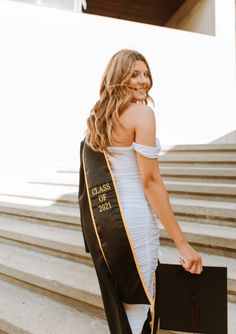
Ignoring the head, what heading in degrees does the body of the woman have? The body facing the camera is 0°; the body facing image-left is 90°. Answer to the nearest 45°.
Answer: approximately 225°

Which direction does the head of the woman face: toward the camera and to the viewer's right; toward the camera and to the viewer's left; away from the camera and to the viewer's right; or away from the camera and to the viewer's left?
toward the camera and to the viewer's right
